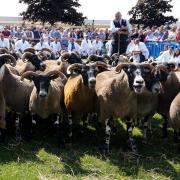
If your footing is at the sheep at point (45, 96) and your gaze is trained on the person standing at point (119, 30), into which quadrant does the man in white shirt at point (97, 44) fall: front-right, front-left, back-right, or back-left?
front-left

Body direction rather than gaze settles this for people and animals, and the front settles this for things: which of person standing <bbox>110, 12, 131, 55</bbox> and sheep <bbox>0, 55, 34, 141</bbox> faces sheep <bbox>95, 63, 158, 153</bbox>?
the person standing

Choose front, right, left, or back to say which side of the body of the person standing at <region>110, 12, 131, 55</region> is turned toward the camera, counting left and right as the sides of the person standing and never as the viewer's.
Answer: front

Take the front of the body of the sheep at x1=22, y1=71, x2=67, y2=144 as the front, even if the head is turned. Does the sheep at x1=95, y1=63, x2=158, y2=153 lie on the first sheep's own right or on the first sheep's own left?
on the first sheep's own left

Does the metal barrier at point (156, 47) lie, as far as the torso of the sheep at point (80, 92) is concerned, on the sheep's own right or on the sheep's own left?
on the sheep's own left

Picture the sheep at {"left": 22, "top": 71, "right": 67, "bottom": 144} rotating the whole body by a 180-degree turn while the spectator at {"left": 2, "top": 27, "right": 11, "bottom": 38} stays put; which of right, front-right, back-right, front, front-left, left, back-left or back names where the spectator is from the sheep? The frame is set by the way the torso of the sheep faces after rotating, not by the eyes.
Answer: front

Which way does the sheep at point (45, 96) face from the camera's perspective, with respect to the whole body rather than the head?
toward the camera

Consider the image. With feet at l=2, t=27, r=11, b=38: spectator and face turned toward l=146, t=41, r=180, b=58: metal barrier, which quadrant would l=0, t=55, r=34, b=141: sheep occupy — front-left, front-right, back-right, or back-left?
front-right

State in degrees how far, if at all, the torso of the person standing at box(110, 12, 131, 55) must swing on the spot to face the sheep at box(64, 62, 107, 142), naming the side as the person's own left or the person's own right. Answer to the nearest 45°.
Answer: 0° — they already face it

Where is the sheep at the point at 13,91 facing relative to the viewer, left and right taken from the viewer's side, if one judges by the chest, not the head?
facing the viewer and to the left of the viewer

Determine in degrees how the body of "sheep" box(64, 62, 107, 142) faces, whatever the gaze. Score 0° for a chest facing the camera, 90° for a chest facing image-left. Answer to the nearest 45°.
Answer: approximately 315°

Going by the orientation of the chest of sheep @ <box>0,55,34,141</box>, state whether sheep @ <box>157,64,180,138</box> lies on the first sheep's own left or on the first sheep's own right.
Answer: on the first sheep's own left

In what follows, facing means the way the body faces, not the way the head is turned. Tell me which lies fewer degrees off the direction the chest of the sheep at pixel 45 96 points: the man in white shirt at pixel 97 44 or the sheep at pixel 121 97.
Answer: the sheep

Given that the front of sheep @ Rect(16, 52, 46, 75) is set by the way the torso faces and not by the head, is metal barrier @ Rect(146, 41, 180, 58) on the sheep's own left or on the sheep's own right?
on the sheep's own left
